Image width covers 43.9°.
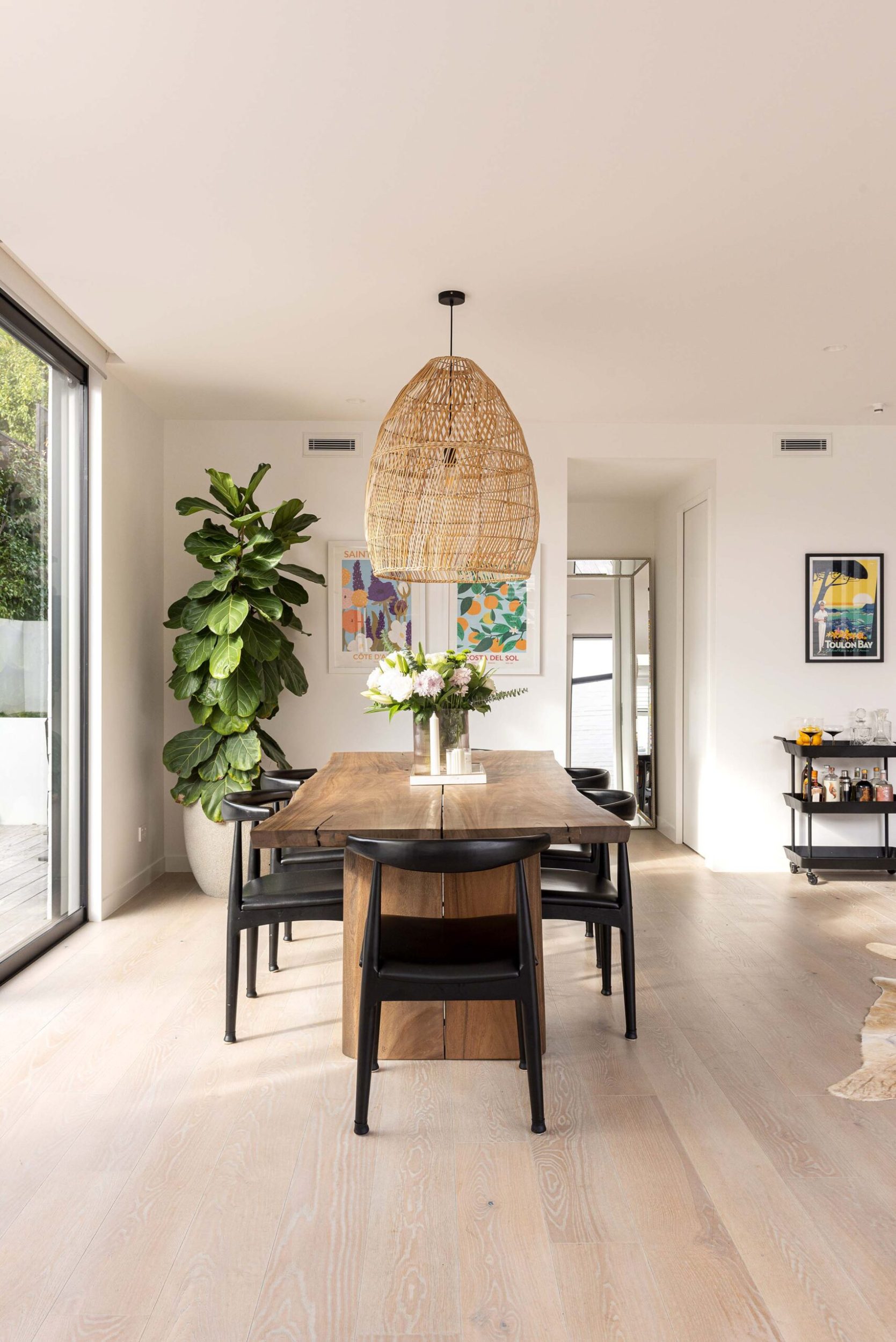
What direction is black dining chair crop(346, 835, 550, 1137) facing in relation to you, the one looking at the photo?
facing away from the viewer

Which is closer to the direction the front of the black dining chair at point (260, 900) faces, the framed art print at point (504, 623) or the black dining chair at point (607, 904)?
the black dining chair

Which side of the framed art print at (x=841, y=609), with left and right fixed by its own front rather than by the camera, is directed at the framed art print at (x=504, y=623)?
right

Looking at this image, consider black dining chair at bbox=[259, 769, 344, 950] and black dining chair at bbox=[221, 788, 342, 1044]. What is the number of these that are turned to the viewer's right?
2

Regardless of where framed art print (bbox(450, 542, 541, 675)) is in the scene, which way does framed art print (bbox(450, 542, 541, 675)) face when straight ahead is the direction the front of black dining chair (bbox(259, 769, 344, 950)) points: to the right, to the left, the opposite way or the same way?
to the right

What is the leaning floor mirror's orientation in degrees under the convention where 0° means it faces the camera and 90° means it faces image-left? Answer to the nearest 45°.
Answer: approximately 0°

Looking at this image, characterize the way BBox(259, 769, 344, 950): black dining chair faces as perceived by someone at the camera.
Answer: facing to the right of the viewer

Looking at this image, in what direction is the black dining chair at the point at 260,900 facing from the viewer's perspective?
to the viewer's right

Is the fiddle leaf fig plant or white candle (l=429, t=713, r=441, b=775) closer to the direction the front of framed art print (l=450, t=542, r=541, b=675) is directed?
the white candle

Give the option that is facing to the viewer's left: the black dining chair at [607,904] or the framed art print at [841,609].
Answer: the black dining chair

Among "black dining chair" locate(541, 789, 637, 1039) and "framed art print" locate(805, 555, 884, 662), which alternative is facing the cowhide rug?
the framed art print

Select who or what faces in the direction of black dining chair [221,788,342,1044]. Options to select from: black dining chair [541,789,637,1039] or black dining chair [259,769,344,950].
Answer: black dining chair [541,789,637,1039]

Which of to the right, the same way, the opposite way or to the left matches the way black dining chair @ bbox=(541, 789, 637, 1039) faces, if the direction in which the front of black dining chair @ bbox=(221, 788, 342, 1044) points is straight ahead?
the opposite way

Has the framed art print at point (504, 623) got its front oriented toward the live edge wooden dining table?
yes

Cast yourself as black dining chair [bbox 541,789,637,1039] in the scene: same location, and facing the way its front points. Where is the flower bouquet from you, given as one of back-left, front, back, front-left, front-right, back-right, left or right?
front-right

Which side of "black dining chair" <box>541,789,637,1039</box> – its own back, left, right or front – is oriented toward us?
left

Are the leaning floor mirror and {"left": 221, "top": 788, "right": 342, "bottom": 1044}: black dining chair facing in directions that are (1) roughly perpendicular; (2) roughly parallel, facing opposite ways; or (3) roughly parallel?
roughly perpendicular
